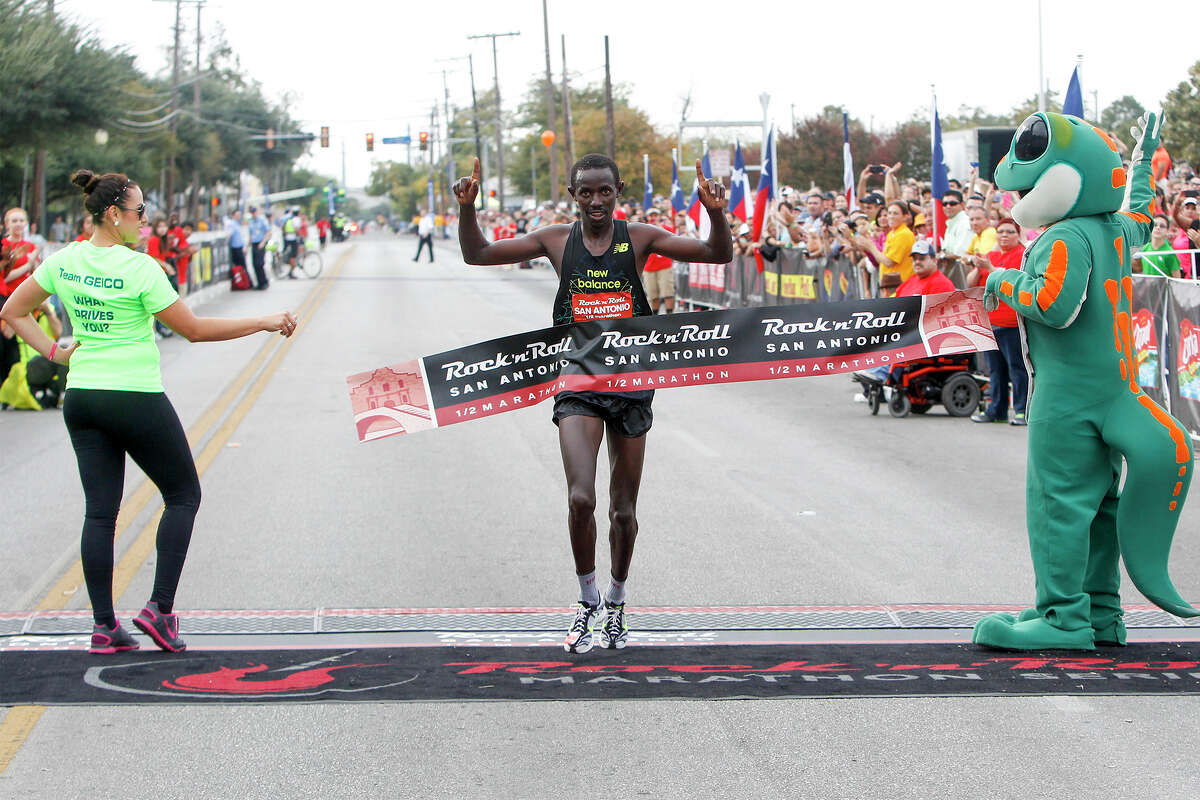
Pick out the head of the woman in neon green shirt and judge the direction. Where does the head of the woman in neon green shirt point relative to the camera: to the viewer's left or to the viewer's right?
to the viewer's right

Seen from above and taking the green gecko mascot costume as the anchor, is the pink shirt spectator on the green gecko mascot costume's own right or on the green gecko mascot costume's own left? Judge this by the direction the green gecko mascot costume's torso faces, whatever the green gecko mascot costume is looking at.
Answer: on the green gecko mascot costume's own right

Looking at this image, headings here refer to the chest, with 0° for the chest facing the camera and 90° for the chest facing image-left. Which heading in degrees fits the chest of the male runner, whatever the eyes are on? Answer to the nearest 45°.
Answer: approximately 0°

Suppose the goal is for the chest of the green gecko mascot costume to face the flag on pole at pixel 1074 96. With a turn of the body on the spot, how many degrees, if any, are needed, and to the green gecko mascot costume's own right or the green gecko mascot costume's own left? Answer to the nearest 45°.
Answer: approximately 90° to the green gecko mascot costume's own right

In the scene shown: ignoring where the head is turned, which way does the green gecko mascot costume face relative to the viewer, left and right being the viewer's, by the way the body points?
facing to the left of the viewer
